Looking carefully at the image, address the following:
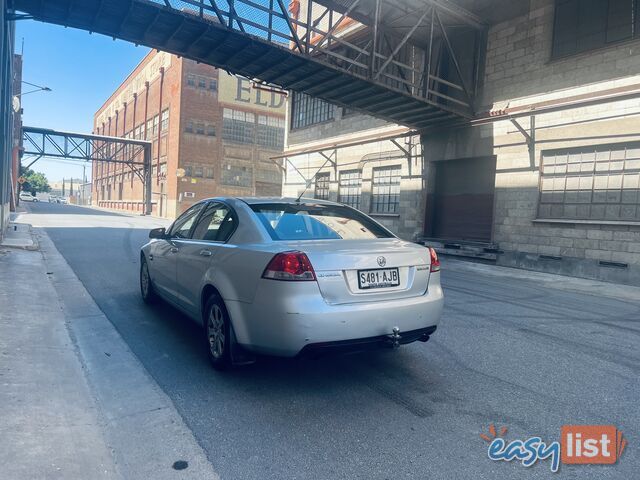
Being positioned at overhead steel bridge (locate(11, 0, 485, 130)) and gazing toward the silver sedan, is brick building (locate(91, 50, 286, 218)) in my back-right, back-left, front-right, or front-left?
back-right

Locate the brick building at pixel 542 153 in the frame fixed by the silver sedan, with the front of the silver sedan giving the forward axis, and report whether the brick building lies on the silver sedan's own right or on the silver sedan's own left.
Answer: on the silver sedan's own right

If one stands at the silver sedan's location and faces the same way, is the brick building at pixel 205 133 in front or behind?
in front

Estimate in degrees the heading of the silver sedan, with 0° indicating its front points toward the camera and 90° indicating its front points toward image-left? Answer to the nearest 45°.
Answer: approximately 135°
